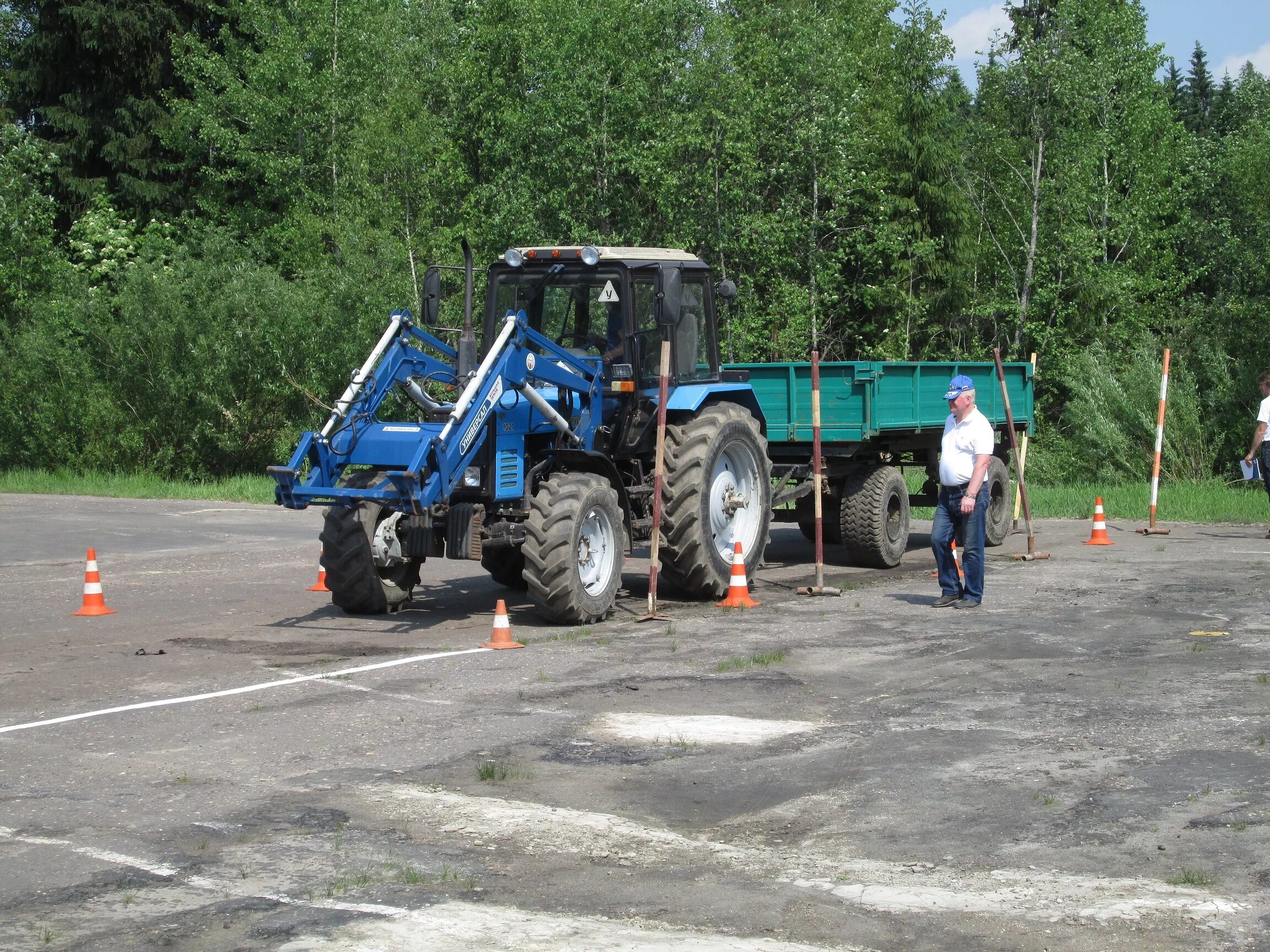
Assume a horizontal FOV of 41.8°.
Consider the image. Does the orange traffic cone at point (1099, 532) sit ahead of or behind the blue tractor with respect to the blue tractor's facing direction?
behind

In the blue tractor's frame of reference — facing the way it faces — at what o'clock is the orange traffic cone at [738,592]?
The orange traffic cone is roughly at 7 o'clock from the blue tractor.

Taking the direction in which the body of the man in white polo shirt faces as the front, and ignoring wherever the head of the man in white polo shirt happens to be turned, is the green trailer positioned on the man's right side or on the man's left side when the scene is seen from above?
on the man's right side

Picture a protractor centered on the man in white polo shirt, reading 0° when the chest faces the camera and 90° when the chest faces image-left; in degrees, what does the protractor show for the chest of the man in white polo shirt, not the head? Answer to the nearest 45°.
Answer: approximately 45°

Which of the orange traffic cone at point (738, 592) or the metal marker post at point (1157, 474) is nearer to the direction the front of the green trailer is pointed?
the orange traffic cone

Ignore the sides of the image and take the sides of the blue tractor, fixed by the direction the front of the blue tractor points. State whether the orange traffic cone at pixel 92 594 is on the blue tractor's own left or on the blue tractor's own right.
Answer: on the blue tractor's own right

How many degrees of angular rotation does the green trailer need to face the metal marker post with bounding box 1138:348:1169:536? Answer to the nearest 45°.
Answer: approximately 180°

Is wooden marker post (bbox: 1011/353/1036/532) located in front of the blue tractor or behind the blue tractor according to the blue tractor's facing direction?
behind

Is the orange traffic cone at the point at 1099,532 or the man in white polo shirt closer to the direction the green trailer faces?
the man in white polo shirt
